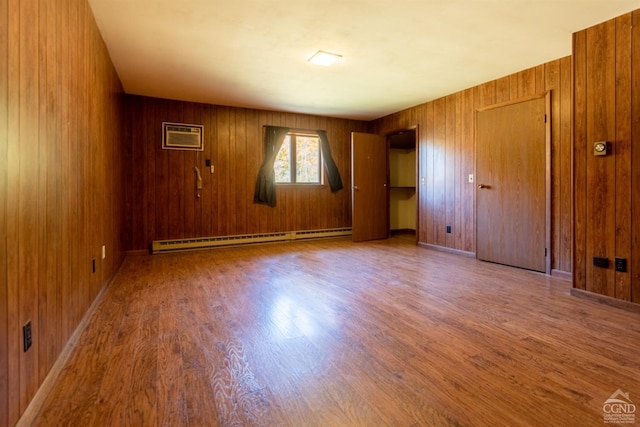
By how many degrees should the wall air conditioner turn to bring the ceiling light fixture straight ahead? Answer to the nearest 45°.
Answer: approximately 45° to its left

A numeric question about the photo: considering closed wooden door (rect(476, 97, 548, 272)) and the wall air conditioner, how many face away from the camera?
0

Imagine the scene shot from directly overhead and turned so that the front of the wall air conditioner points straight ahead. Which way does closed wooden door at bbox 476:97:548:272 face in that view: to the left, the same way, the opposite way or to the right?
to the right

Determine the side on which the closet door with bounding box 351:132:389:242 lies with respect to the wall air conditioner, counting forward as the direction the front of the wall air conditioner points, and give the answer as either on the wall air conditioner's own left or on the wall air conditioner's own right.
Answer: on the wall air conditioner's own left

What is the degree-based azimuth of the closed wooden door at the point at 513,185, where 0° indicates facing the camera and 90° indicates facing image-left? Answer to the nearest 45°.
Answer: approximately 45°

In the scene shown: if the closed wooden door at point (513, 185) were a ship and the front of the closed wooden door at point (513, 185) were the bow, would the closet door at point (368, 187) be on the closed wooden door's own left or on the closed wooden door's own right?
on the closed wooden door's own right

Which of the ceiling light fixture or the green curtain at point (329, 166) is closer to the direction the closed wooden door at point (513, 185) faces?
the ceiling light fixture

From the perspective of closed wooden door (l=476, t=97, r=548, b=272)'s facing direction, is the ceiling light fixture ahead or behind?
ahead
